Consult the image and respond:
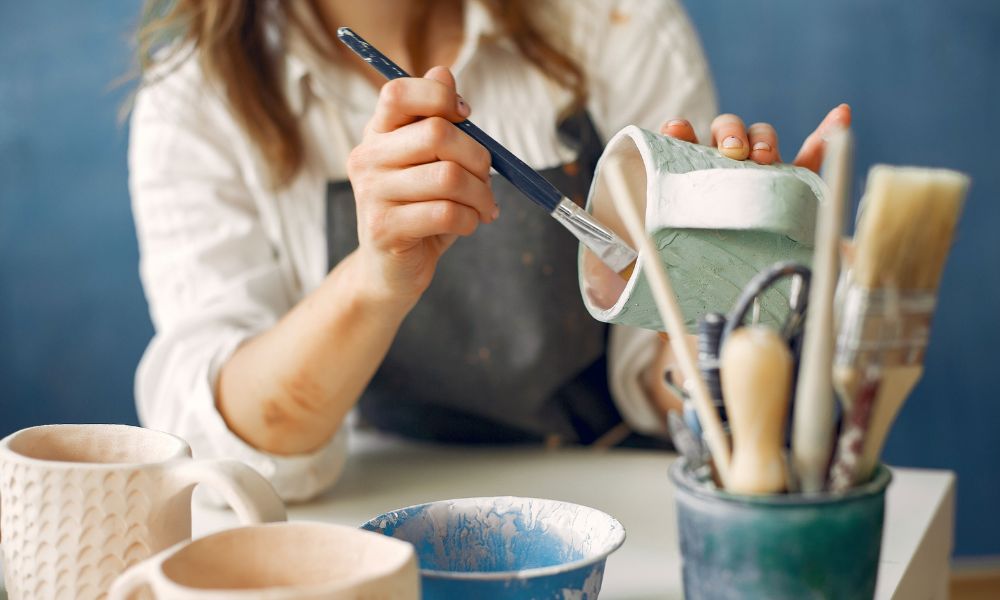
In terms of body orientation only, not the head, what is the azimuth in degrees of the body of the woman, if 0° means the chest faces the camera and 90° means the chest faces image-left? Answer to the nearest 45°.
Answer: approximately 0°

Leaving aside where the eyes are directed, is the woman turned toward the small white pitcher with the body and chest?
yes

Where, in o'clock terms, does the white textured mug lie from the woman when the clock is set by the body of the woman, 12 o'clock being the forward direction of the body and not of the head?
The white textured mug is roughly at 12 o'clock from the woman.

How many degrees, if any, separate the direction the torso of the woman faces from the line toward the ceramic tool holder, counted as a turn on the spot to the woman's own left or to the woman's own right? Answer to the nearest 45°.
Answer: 0° — they already face it

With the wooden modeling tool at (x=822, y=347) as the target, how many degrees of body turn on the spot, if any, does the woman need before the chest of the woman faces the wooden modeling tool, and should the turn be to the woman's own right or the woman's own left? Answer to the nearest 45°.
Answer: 0° — they already face it

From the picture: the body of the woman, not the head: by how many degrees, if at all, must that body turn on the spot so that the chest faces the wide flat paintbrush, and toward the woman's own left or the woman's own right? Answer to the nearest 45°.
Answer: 0° — they already face it
